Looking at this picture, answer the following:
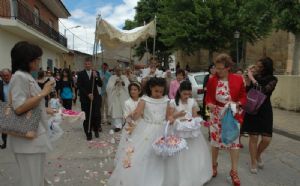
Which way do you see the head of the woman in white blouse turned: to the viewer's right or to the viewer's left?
to the viewer's right

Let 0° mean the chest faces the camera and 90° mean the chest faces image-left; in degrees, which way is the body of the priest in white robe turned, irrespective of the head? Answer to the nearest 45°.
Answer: approximately 0°

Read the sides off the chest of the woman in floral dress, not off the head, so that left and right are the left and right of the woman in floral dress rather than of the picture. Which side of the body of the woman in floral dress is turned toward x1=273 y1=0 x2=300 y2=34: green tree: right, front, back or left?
back

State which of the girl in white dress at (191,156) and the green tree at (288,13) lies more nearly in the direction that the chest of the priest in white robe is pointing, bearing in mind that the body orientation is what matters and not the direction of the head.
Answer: the girl in white dress

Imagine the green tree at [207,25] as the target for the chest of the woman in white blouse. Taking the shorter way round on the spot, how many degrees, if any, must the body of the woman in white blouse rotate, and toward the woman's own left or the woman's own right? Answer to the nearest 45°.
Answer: approximately 45° to the woman's own left

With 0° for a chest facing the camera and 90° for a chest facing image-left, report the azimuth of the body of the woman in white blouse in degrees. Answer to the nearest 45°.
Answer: approximately 270°
